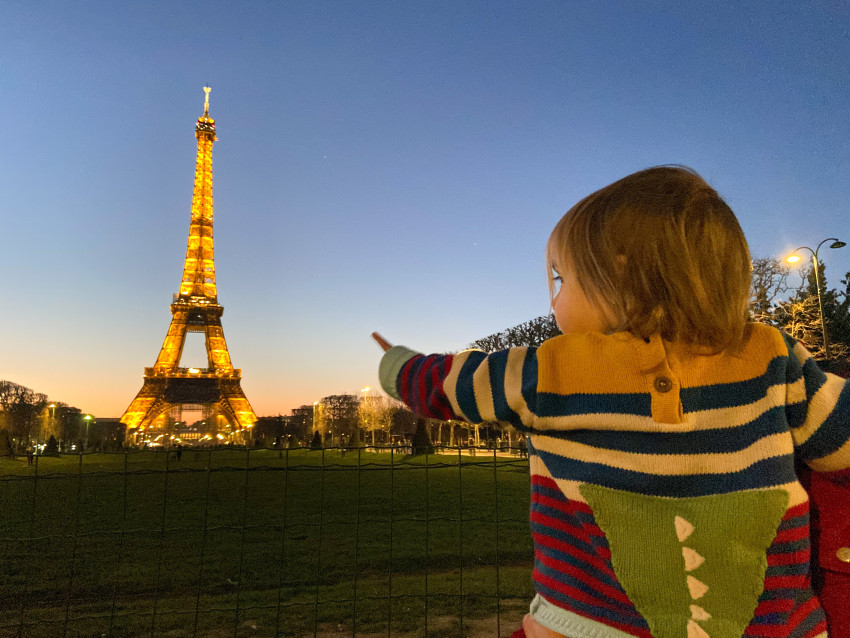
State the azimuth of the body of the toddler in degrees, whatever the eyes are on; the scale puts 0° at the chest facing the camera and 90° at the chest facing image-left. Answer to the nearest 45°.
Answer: approximately 180°

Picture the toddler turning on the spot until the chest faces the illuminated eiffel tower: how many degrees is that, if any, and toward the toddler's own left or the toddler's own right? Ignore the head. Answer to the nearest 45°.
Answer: approximately 45° to the toddler's own left

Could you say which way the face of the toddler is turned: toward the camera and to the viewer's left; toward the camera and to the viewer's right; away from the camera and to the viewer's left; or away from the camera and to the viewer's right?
away from the camera and to the viewer's left
